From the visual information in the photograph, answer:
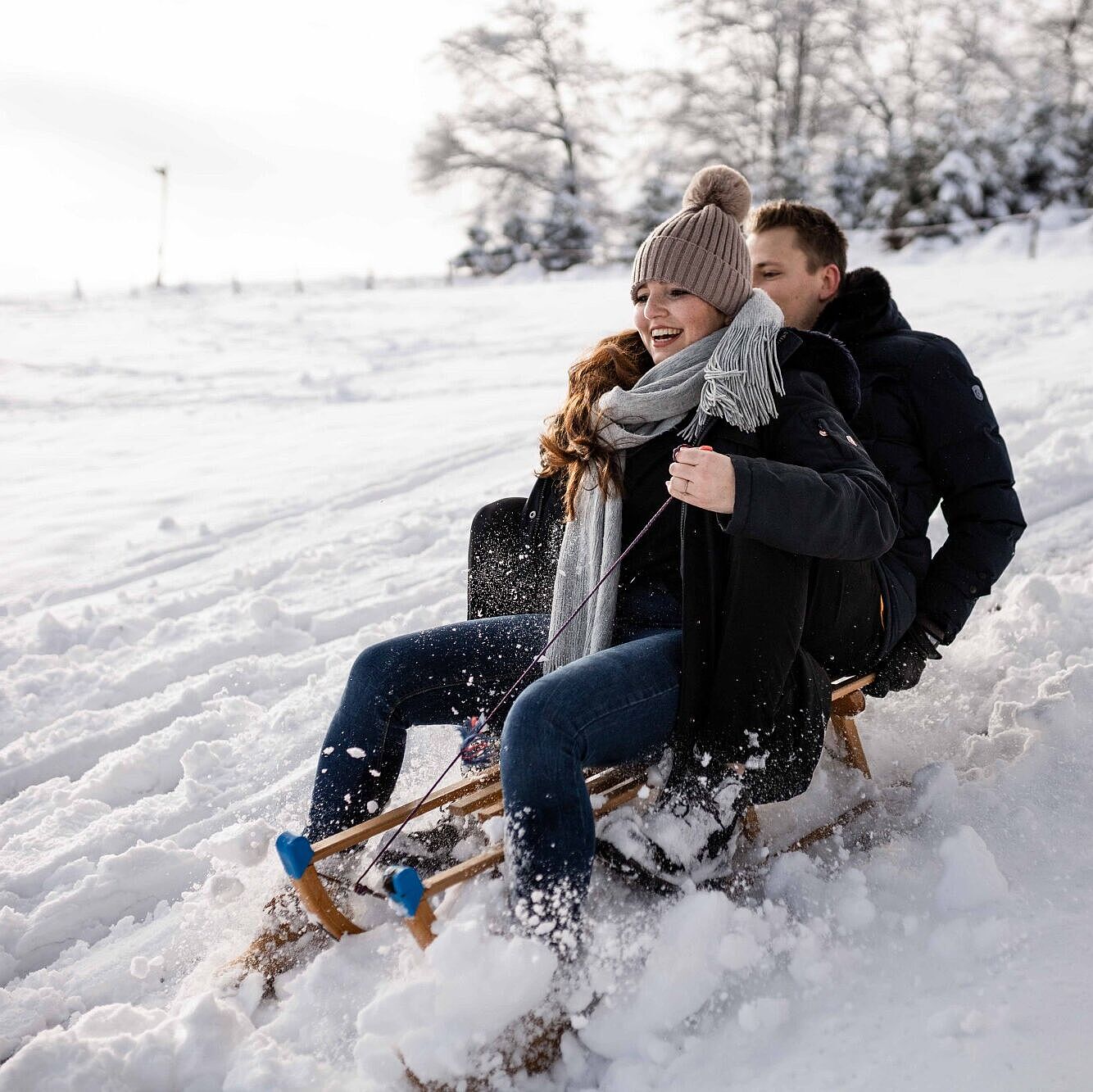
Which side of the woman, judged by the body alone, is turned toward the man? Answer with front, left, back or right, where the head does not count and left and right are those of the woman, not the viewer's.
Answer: back

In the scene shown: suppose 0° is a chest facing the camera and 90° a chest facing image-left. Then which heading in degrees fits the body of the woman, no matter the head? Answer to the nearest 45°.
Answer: approximately 45°

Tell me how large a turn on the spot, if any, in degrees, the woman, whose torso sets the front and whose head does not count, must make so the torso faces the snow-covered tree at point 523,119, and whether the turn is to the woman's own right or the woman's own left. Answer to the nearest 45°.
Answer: approximately 135° to the woman's own right

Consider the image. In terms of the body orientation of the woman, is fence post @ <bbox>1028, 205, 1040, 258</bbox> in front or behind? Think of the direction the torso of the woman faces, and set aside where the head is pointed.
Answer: behind
